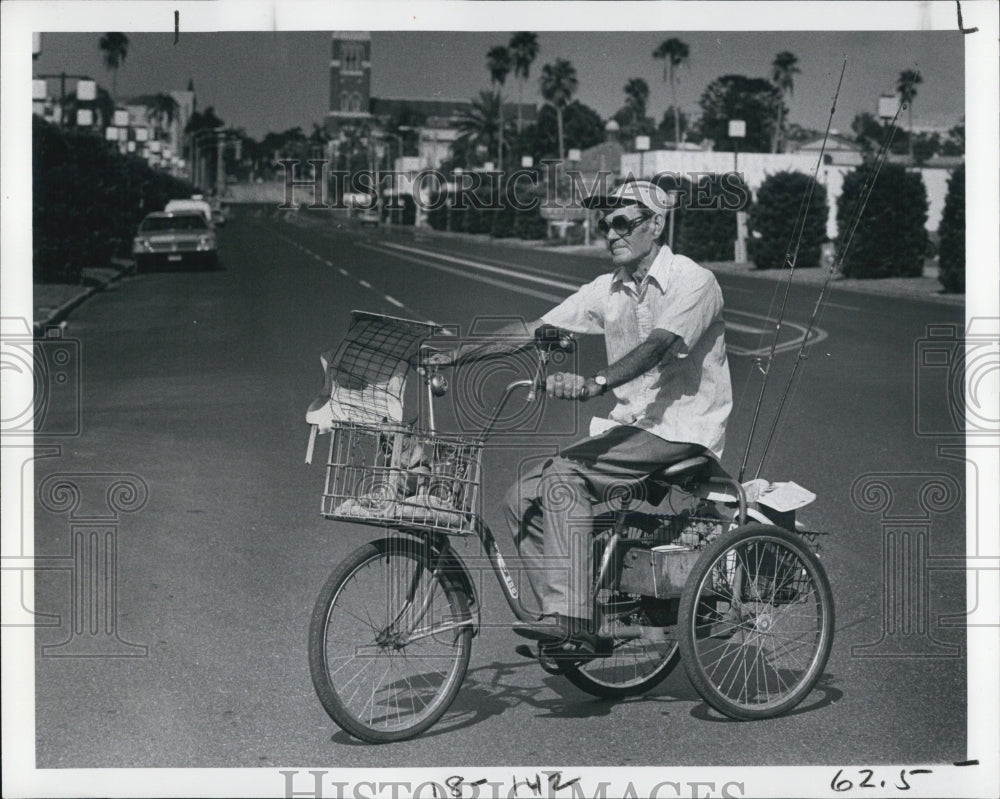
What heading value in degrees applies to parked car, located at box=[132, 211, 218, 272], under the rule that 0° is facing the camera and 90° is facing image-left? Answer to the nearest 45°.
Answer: approximately 0°

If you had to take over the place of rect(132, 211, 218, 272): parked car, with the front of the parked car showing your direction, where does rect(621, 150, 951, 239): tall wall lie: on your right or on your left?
on your left

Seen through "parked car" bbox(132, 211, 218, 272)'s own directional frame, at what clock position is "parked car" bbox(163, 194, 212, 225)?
"parked car" bbox(163, 194, 212, 225) is roughly at 6 o'clock from "parked car" bbox(132, 211, 218, 272).

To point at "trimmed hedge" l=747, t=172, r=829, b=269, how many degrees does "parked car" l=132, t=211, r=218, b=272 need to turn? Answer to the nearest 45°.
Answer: approximately 90° to its left

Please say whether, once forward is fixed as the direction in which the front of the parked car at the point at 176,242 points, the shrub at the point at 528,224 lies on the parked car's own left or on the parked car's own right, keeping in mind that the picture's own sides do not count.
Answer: on the parked car's own left

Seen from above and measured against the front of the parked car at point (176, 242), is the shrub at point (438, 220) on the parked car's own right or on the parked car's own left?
on the parked car's own left
